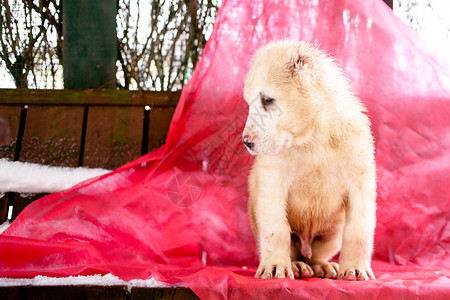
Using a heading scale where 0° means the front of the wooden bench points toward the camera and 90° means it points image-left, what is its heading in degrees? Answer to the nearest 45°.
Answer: approximately 0°

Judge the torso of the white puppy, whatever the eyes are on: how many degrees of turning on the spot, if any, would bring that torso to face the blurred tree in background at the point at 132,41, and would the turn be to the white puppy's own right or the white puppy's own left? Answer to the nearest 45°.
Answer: approximately 135° to the white puppy's own right

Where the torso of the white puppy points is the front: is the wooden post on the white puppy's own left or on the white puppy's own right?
on the white puppy's own right

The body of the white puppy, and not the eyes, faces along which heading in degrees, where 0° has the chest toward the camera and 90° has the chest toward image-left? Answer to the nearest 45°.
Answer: approximately 0°

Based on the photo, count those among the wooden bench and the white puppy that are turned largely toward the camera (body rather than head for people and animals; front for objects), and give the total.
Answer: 2
